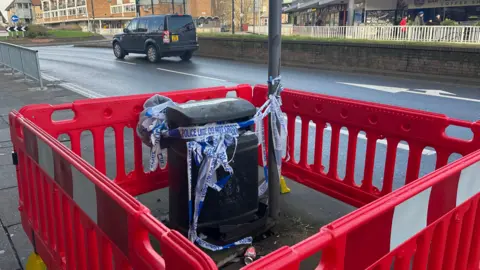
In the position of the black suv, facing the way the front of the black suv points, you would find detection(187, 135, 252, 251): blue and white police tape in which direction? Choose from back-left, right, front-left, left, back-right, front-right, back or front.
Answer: back-left

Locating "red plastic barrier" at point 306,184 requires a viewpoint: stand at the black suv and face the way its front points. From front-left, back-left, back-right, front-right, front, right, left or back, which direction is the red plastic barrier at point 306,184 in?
back-left

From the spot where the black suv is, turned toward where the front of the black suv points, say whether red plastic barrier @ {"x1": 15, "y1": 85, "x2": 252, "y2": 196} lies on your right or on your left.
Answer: on your left

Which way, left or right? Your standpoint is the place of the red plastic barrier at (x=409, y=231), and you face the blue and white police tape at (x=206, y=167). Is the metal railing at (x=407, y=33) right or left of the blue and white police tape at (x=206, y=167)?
right

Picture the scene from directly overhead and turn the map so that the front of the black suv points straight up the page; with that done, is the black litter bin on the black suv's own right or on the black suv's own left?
on the black suv's own left

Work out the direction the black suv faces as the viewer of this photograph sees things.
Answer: facing away from the viewer and to the left of the viewer

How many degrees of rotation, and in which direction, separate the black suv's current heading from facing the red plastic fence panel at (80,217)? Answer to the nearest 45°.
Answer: approximately 135° to its left

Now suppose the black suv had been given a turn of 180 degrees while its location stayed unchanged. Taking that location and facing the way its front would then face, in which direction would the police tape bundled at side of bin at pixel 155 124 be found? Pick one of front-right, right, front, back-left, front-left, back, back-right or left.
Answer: front-right
